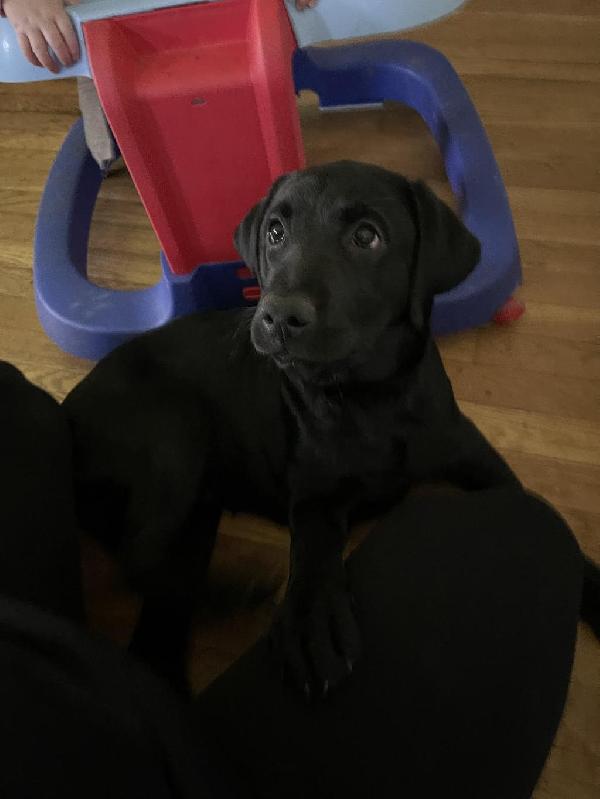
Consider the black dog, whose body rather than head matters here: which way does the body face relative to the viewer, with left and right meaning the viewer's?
facing the viewer and to the right of the viewer
